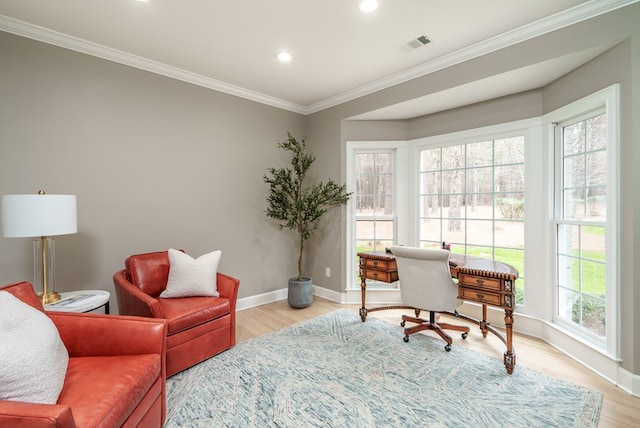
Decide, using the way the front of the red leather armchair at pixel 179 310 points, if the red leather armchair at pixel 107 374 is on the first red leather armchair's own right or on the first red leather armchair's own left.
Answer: on the first red leather armchair's own right

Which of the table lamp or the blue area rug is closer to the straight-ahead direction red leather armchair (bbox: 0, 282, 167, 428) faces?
the blue area rug

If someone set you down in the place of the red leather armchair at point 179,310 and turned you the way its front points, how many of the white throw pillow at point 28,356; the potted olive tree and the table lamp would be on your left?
1

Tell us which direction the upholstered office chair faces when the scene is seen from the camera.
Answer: facing away from the viewer and to the right of the viewer

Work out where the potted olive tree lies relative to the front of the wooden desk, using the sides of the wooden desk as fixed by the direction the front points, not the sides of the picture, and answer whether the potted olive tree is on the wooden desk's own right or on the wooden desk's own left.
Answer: on the wooden desk's own right

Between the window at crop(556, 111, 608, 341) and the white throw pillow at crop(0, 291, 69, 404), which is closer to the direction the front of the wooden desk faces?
the white throw pillow

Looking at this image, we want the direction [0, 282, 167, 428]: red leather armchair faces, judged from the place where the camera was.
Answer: facing the viewer and to the right of the viewer

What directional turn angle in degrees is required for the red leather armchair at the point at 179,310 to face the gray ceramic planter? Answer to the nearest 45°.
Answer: approximately 90° to its left

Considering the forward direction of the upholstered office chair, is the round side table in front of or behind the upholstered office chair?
behind

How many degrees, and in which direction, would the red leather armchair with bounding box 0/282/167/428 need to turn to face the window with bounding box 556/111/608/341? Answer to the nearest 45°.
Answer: approximately 45° to its left

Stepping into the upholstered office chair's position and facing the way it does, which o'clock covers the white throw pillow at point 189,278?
The white throw pillow is roughly at 7 o'clock from the upholstered office chair.

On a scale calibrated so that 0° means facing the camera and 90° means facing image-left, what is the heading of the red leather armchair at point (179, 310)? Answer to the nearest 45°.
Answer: approximately 315°

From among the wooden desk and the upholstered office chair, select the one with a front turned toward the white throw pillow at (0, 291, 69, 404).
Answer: the wooden desk

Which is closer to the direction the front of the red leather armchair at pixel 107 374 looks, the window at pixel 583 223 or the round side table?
the window

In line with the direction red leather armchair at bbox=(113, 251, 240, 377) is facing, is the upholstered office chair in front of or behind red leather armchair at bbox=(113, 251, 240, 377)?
in front

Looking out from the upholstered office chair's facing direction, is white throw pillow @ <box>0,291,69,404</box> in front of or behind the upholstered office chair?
behind

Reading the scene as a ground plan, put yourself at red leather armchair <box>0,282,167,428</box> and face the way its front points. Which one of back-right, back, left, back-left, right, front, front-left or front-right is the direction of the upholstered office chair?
front-left
